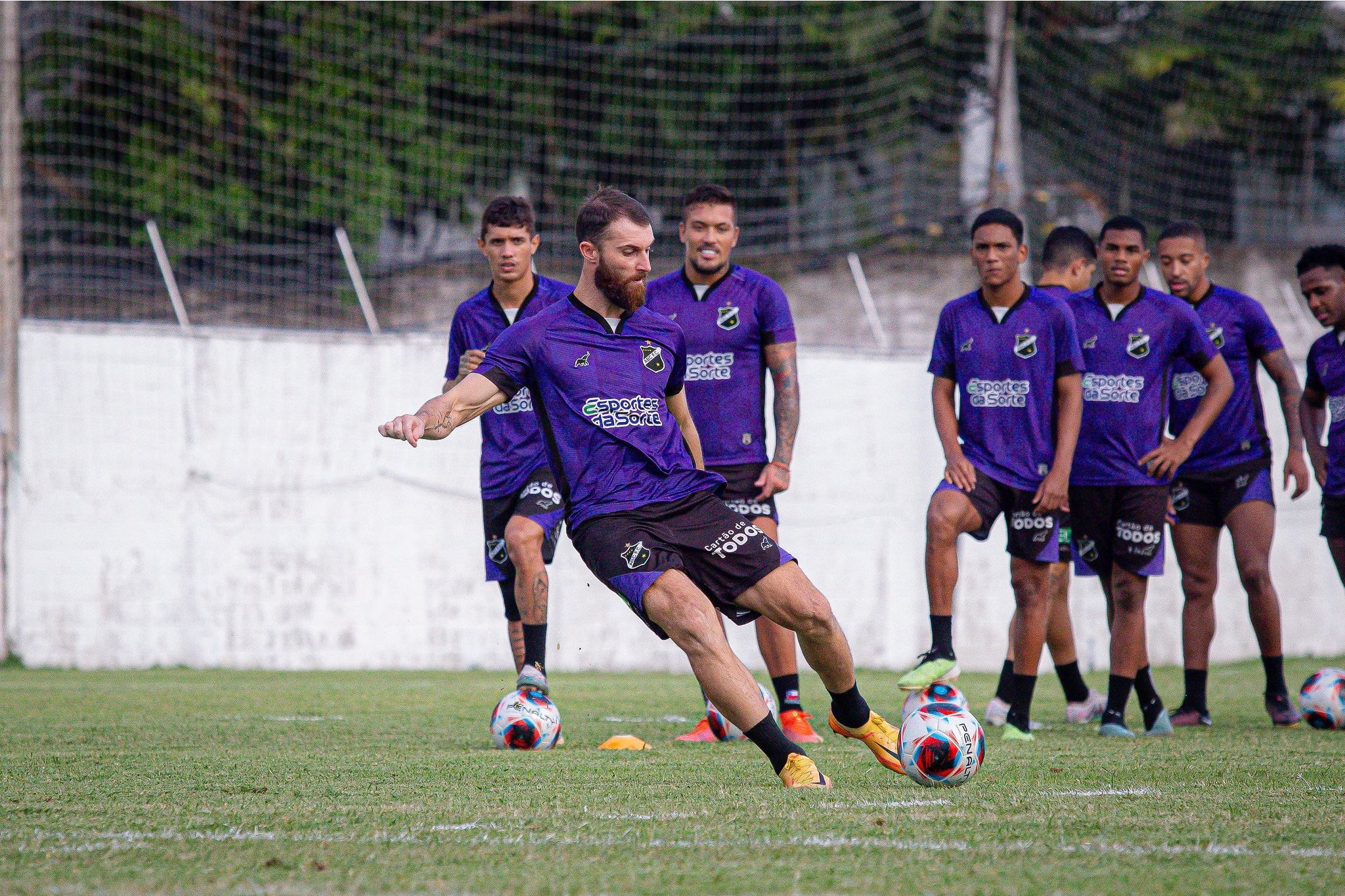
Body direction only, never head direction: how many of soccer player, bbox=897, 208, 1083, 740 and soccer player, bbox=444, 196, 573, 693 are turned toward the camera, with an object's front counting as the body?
2

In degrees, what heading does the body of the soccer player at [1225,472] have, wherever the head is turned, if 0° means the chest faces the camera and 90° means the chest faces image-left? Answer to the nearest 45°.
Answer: approximately 45°

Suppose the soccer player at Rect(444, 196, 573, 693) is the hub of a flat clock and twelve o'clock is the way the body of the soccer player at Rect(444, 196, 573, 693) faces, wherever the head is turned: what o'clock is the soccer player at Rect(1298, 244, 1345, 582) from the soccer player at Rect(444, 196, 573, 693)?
the soccer player at Rect(1298, 244, 1345, 582) is roughly at 9 o'clock from the soccer player at Rect(444, 196, 573, 693).

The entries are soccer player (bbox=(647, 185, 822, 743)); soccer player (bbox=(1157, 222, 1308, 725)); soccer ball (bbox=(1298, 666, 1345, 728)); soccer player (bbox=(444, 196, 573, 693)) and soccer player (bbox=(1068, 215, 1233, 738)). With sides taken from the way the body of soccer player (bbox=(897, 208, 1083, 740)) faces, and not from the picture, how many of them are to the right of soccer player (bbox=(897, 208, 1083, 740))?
2

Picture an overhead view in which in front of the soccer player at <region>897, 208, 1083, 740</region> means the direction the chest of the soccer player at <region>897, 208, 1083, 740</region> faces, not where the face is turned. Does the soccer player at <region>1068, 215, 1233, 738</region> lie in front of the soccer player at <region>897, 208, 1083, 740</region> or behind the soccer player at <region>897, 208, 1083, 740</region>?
behind

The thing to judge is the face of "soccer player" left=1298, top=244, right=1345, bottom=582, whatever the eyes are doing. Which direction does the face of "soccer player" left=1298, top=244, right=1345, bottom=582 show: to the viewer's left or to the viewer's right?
to the viewer's left
